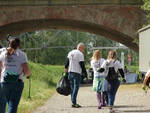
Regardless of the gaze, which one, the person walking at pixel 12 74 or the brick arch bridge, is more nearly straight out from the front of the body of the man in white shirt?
the brick arch bridge

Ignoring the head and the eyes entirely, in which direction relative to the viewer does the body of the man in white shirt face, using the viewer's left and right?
facing away from the viewer and to the right of the viewer

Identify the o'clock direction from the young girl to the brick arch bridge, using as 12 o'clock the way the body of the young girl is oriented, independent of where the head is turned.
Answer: The brick arch bridge is roughly at 12 o'clock from the young girl.

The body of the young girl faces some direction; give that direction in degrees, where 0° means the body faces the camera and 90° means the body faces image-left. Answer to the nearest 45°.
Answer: approximately 180°

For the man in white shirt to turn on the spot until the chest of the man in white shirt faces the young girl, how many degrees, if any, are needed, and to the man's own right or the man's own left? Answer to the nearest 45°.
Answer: approximately 45° to the man's own right

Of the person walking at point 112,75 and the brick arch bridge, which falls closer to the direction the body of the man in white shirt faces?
the brick arch bridge

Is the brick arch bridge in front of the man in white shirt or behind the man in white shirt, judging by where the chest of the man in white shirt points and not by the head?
in front

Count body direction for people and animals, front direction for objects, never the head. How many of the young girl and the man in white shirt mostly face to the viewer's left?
0

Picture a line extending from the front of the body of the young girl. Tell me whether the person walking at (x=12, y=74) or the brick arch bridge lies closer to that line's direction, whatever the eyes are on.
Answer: the brick arch bridge

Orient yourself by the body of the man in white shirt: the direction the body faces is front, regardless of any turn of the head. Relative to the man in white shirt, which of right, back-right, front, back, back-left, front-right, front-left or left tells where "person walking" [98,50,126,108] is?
right
